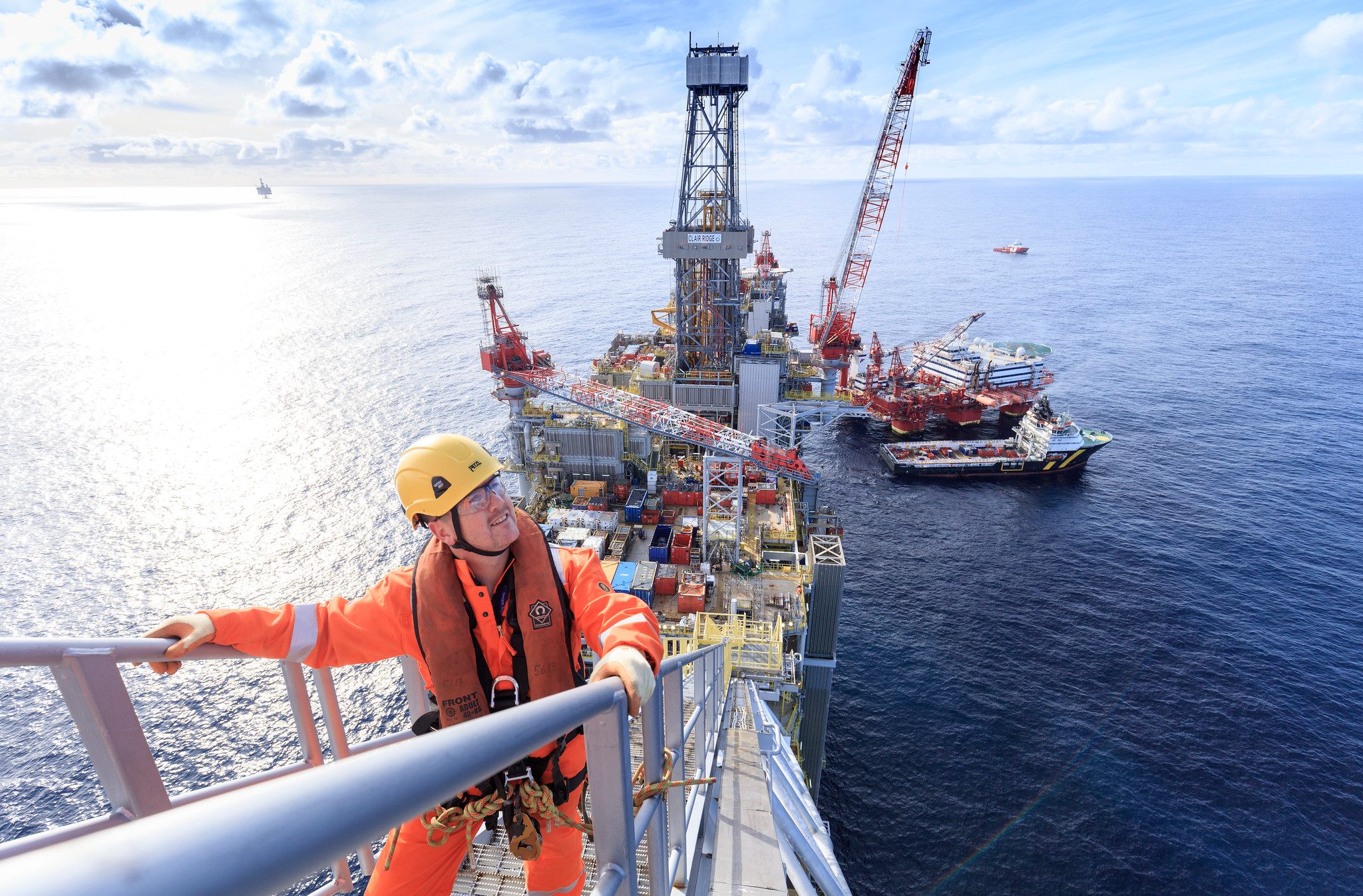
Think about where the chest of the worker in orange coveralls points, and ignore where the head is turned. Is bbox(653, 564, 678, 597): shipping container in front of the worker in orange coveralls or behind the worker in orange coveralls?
behind

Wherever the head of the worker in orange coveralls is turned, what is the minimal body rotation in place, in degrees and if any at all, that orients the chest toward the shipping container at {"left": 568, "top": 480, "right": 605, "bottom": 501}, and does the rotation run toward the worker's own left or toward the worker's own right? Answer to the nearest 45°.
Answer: approximately 180°

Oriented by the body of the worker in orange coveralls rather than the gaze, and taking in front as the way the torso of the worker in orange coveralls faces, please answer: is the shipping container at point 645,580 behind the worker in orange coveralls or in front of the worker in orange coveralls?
behind

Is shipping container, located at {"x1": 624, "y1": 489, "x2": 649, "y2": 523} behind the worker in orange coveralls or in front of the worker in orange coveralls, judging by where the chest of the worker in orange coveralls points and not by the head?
behind

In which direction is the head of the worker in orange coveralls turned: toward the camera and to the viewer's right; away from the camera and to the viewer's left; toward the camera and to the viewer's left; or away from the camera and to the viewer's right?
toward the camera and to the viewer's right

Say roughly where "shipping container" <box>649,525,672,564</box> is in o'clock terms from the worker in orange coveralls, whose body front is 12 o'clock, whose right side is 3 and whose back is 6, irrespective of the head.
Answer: The shipping container is roughly at 7 o'clock from the worker in orange coveralls.

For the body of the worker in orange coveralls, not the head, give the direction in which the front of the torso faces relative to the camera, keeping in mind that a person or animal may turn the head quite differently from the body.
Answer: toward the camera
